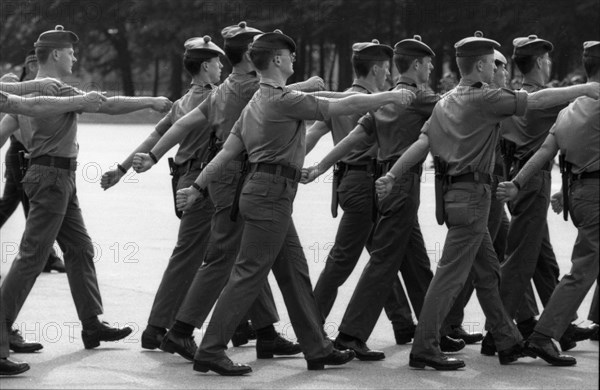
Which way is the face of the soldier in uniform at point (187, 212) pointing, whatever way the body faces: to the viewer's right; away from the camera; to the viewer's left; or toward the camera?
to the viewer's right

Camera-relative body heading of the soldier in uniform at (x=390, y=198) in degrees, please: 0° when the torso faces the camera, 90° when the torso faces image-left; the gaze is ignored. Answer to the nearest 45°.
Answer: approximately 270°

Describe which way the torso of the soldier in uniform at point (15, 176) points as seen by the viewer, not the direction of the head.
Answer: to the viewer's right

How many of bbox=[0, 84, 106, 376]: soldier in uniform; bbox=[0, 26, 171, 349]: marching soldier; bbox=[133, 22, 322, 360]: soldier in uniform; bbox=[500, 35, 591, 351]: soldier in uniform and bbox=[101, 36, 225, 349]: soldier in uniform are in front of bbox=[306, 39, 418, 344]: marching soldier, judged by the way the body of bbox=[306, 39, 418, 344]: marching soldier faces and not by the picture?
1

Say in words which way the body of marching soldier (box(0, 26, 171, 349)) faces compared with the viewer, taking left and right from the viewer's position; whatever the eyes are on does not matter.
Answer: facing to the right of the viewer

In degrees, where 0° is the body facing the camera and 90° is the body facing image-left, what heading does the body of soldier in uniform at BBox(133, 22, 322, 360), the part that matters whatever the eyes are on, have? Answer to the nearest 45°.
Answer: approximately 270°

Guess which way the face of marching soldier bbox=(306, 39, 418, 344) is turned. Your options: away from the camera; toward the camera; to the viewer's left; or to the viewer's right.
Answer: to the viewer's right

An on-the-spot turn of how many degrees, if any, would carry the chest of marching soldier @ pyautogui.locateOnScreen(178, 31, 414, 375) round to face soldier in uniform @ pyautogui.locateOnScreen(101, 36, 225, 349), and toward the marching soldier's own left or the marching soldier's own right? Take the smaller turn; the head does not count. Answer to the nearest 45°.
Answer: approximately 135° to the marching soldier's own left

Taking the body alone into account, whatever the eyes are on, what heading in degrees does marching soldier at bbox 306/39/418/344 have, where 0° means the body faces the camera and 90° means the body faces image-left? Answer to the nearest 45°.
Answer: approximately 270°

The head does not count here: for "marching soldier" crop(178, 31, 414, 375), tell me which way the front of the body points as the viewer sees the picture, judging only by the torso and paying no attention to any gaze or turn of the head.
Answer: to the viewer's right

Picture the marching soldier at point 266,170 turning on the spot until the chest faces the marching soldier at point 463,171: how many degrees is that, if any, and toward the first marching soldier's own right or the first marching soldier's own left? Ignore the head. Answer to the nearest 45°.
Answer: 0° — they already face them
